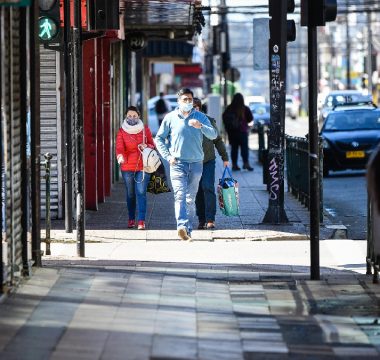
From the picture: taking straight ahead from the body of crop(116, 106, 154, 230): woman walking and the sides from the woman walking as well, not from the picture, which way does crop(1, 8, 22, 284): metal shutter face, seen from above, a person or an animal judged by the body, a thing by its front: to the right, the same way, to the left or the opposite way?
to the left

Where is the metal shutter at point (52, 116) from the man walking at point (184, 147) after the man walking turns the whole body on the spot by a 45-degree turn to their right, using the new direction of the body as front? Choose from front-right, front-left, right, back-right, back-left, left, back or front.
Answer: right

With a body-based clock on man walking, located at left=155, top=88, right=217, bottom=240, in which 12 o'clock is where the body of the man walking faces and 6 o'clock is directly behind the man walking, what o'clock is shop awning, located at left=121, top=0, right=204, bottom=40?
The shop awning is roughly at 6 o'clock from the man walking.

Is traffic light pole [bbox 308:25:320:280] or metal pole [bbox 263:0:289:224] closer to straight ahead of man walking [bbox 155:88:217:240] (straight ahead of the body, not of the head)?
the traffic light pole

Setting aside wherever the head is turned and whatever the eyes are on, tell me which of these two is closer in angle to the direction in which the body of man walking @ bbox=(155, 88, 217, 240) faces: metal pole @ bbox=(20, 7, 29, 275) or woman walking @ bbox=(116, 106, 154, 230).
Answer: the metal pole

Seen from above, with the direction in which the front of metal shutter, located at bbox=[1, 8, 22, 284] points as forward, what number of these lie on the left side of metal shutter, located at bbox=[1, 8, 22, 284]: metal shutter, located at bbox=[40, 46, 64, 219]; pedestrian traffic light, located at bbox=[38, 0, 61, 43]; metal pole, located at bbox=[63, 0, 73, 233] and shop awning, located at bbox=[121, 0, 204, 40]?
4

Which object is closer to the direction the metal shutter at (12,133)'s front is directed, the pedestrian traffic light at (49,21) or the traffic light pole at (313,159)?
the traffic light pole

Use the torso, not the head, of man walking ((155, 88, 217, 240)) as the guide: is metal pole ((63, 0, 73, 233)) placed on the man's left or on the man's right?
on the man's right

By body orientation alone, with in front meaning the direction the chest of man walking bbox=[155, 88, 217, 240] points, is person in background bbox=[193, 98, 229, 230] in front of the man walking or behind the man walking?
behind

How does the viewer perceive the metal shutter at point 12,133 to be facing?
facing to the right of the viewer

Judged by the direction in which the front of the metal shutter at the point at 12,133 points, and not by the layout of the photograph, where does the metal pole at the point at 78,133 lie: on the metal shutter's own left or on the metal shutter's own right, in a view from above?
on the metal shutter's own left

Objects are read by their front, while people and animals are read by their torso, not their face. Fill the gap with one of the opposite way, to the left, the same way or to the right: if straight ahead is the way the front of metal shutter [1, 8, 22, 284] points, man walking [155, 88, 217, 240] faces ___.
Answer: to the right

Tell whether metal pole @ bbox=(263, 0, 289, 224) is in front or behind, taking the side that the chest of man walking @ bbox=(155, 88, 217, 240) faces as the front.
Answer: behind
